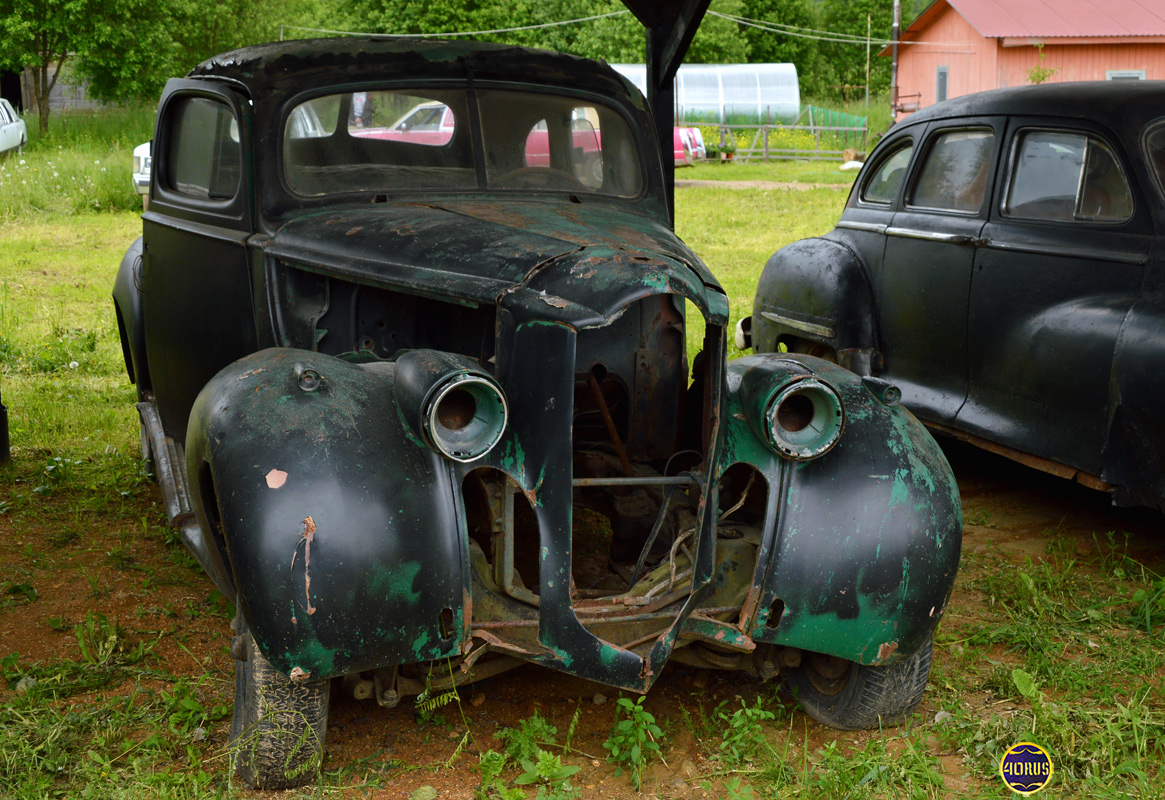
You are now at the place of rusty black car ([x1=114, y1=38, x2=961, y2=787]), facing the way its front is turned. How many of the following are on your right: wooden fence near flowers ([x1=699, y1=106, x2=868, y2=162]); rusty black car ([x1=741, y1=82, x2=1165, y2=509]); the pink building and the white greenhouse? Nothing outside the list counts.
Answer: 0

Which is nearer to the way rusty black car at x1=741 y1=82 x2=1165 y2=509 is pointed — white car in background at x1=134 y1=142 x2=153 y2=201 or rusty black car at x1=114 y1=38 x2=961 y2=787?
the rusty black car

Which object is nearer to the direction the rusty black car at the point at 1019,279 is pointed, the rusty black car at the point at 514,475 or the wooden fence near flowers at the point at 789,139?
the rusty black car

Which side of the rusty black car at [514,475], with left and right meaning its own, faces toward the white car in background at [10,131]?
back

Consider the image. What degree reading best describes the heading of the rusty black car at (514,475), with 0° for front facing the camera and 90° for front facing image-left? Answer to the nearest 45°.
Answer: approximately 315°

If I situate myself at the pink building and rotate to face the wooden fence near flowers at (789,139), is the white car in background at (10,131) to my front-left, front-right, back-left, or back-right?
front-left

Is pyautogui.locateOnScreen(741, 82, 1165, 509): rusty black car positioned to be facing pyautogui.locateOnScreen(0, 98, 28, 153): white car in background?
no

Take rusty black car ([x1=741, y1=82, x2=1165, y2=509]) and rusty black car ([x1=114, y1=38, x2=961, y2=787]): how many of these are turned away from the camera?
0

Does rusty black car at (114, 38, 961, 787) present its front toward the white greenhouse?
no

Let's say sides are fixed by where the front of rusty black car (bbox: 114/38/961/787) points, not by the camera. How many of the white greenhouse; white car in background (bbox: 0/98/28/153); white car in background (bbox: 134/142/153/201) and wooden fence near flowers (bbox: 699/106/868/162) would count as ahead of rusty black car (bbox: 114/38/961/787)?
0
